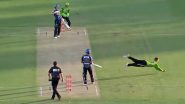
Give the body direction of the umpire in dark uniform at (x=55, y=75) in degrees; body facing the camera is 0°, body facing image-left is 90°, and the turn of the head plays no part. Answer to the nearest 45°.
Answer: approximately 180°

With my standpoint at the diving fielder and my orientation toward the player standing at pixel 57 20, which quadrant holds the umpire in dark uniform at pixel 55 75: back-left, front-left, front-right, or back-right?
back-left
